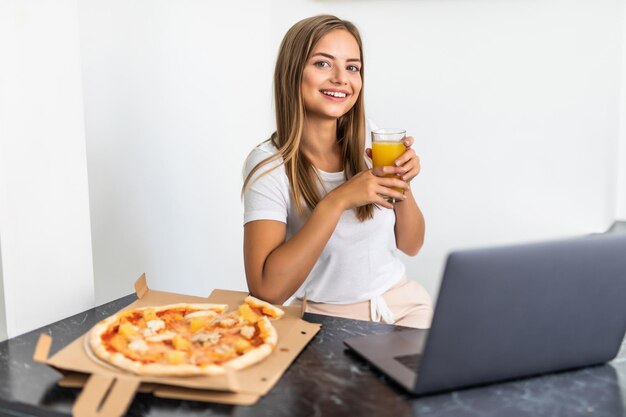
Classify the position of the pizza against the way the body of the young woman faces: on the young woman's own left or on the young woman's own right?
on the young woman's own right

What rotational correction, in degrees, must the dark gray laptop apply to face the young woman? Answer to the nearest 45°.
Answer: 0° — it already faces them

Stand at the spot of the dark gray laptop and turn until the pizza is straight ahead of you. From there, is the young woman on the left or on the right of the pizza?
right

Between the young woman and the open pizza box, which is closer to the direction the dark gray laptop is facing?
the young woman

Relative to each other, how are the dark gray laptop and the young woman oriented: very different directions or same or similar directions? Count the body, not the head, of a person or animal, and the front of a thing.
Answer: very different directions

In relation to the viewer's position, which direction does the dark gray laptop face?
facing away from the viewer and to the left of the viewer

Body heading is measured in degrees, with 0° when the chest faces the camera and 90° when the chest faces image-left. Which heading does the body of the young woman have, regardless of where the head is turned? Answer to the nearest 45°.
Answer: approximately 315°

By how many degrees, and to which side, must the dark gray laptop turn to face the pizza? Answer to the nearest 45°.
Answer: approximately 45° to its left
